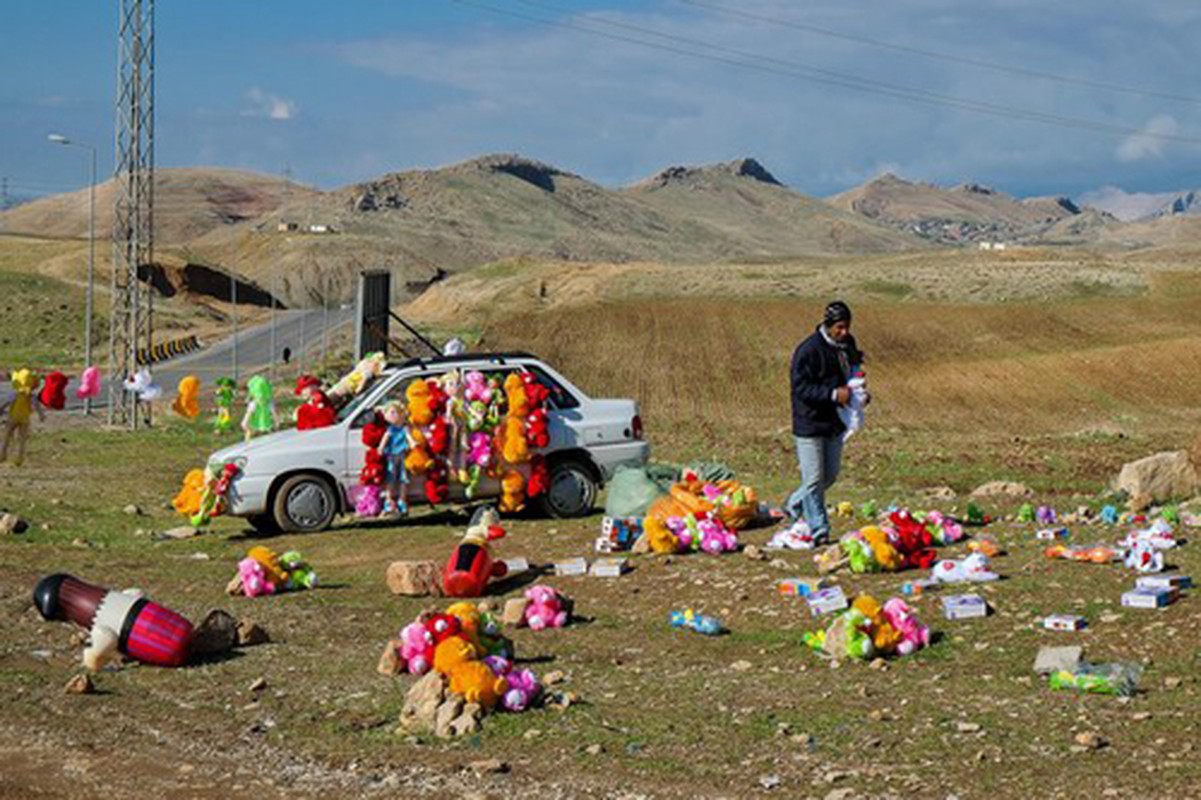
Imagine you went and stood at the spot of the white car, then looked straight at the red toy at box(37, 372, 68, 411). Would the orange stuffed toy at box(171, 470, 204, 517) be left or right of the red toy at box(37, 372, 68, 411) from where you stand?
left

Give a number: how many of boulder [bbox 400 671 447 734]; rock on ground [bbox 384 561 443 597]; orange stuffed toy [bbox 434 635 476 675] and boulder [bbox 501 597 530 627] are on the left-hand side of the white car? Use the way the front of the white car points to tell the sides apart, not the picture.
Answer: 4

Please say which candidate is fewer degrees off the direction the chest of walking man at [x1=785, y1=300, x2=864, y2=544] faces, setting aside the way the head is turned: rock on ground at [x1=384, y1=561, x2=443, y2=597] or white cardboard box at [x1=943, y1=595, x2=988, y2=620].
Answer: the white cardboard box

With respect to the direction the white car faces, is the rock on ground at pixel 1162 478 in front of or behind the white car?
behind

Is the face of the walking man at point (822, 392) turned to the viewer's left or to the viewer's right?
to the viewer's right

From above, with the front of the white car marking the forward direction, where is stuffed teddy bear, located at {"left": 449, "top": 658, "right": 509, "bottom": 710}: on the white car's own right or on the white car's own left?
on the white car's own left

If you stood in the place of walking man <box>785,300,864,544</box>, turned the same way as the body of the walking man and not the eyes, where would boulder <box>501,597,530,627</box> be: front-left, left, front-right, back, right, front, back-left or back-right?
right

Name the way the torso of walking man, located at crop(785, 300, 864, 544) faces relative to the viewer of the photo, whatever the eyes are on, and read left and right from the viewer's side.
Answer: facing the viewer and to the right of the viewer

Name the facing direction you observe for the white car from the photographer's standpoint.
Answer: facing to the left of the viewer

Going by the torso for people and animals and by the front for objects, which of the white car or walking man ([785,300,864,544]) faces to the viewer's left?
the white car

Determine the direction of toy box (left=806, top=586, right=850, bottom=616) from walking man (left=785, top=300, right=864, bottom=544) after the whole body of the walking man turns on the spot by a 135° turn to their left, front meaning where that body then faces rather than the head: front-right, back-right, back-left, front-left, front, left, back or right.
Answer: back

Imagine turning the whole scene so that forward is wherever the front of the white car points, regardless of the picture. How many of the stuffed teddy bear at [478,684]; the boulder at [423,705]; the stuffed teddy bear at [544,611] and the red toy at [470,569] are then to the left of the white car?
4
